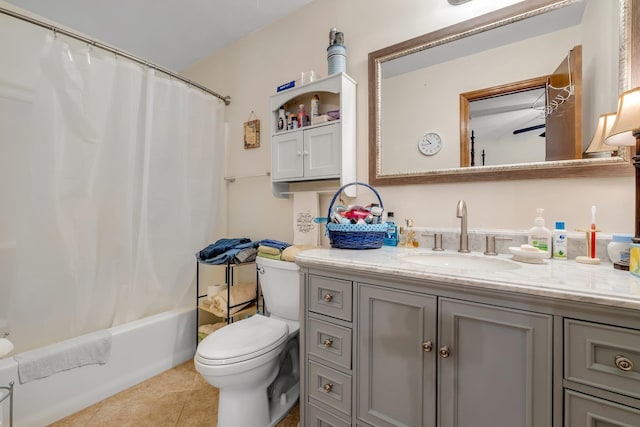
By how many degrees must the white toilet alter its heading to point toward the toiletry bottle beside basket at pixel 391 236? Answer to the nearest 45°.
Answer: approximately 135° to its left

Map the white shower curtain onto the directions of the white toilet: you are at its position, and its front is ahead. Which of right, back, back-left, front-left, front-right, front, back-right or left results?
right

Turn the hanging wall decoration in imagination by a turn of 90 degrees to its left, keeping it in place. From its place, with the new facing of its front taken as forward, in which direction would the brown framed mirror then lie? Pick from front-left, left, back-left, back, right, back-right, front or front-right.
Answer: front

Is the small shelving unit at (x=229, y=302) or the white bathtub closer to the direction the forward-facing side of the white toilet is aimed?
the white bathtub

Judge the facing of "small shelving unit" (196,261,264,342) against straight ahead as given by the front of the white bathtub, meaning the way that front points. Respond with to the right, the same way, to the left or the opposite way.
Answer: to the right

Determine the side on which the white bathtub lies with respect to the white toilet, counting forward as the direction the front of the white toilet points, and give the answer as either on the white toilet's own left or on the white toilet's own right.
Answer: on the white toilet's own right

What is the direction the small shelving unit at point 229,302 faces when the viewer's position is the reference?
facing the viewer and to the left of the viewer

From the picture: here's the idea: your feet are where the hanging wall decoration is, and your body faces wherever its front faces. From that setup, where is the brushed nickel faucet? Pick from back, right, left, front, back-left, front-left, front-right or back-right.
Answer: left

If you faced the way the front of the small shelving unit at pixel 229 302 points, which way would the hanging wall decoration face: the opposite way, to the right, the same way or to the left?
the same way

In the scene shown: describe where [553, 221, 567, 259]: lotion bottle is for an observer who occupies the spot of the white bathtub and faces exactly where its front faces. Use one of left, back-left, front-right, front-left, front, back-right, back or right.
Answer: front

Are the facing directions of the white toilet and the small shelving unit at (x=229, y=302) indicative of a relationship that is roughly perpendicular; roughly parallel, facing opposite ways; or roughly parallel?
roughly parallel

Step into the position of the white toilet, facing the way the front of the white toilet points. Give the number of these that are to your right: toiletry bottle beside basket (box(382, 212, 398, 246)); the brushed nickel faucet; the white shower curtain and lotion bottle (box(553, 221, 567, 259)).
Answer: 1

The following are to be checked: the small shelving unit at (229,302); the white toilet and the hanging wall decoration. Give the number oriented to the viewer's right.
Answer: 0

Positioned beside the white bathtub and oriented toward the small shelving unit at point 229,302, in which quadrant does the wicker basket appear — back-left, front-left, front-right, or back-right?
front-right

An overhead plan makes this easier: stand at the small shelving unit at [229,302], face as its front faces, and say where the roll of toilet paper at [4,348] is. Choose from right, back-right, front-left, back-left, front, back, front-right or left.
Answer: front
